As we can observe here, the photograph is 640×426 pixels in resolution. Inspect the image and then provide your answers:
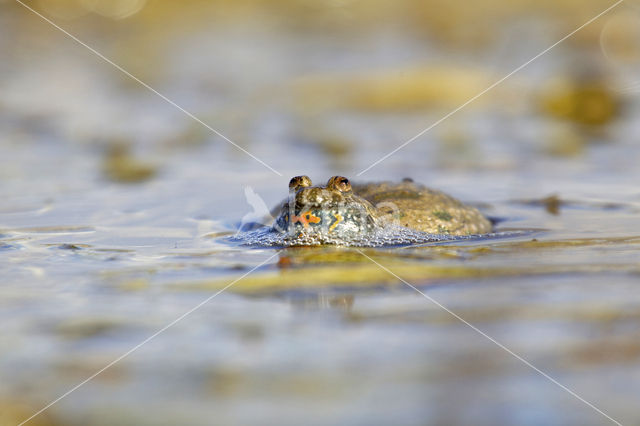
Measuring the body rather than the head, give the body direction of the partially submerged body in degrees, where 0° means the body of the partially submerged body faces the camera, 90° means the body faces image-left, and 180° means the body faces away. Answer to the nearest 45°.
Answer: approximately 45°

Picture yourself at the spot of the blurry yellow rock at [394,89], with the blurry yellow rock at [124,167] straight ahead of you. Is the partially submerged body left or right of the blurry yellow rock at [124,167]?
left

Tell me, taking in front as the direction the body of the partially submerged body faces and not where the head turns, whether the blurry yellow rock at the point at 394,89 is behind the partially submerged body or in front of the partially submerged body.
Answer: behind

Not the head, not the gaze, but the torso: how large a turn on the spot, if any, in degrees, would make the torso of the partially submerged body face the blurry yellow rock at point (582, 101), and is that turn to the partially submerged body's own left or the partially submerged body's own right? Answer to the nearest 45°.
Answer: approximately 180°

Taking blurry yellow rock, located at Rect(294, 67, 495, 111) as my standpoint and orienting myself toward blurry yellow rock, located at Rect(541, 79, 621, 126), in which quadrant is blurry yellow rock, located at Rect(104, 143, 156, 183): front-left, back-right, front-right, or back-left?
back-right

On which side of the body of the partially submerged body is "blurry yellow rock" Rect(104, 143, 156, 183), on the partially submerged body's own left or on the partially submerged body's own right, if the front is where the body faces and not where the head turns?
on the partially submerged body's own right

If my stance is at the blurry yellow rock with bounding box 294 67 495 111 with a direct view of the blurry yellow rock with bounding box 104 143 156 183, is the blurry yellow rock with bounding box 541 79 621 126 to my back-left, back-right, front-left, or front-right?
back-left
